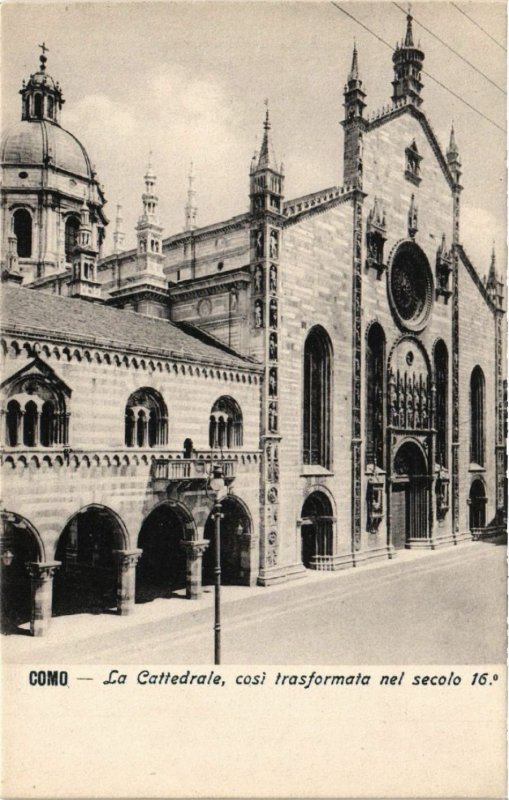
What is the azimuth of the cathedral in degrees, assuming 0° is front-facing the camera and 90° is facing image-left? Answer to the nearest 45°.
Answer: approximately 315°
